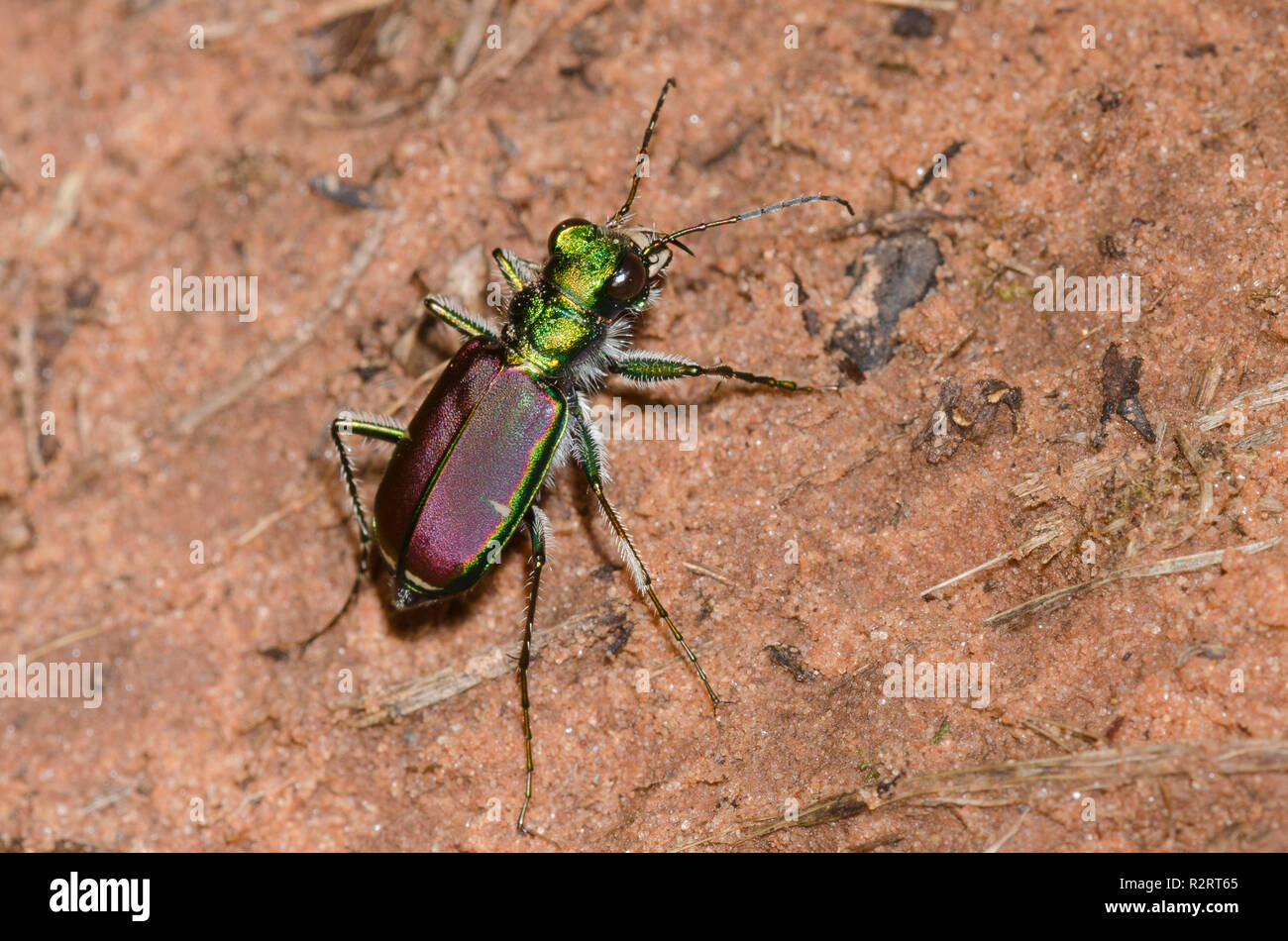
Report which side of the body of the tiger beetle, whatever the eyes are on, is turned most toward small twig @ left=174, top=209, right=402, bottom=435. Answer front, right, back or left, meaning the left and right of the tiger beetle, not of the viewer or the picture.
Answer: left

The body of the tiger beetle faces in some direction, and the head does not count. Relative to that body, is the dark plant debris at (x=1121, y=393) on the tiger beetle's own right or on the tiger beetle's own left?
on the tiger beetle's own right

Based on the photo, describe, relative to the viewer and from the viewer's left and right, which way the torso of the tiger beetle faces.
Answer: facing away from the viewer and to the right of the viewer

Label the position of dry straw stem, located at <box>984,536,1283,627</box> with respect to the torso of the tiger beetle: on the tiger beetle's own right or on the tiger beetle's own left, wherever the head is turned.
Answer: on the tiger beetle's own right
